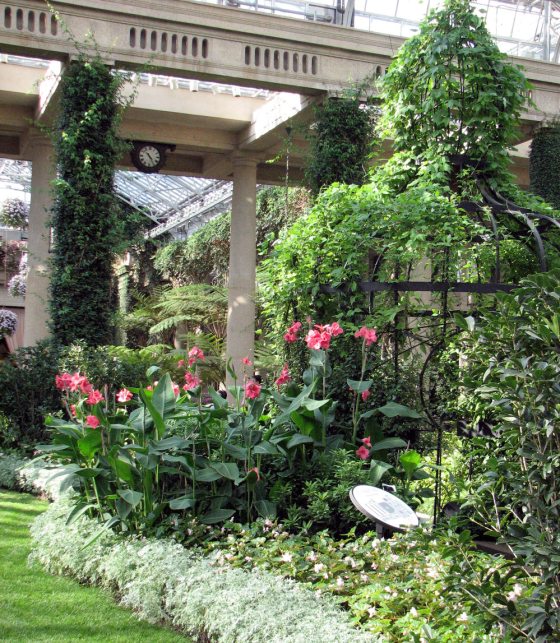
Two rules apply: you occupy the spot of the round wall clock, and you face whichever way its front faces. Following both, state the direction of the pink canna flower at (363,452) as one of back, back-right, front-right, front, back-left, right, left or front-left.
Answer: front

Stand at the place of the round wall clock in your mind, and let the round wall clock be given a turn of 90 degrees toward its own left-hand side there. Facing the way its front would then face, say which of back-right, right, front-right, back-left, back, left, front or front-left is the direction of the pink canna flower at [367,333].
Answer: right

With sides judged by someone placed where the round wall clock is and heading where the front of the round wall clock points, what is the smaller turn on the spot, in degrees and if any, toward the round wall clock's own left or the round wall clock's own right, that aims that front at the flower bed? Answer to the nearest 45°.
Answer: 0° — it already faces it

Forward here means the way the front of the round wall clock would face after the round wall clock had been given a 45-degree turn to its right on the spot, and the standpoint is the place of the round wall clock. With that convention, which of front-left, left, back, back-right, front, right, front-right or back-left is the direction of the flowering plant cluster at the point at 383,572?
front-left

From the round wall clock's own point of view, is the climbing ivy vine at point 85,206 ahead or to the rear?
ahead

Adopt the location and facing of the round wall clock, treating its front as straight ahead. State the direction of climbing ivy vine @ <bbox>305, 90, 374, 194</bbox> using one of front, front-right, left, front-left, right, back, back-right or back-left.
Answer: front-left

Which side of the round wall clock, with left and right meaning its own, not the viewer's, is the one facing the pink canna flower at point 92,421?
front

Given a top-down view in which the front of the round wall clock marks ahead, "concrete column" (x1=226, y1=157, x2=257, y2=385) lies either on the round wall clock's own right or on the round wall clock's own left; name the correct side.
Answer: on the round wall clock's own left

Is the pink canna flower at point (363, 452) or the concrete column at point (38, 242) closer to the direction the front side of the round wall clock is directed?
the pink canna flower

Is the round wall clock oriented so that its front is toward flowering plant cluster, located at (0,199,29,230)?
no

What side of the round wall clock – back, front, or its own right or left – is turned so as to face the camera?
front

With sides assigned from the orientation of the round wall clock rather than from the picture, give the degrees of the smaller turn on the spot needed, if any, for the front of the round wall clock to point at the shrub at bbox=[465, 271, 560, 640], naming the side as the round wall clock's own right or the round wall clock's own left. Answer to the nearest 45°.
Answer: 0° — it already faces it

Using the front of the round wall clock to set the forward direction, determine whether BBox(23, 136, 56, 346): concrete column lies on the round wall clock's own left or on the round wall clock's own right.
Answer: on the round wall clock's own right
